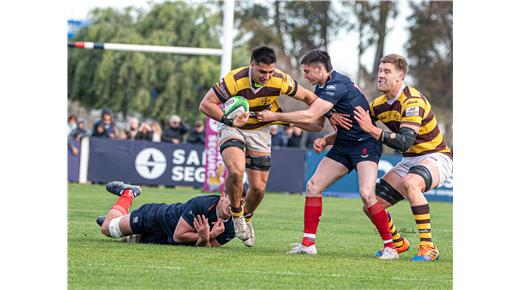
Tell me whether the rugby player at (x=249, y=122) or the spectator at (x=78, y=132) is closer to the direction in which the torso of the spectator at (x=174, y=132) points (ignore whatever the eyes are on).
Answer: the rugby player

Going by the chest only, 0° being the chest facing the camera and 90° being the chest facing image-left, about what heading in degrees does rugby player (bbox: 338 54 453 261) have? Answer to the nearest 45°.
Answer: approximately 45°

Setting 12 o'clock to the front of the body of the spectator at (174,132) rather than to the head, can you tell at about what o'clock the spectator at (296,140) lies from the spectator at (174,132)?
the spectator at (296,140) is roughly at 9 o'clock from the spectator at (174,132).

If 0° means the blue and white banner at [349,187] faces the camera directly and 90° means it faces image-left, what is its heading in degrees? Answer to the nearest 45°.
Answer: approximately 0°

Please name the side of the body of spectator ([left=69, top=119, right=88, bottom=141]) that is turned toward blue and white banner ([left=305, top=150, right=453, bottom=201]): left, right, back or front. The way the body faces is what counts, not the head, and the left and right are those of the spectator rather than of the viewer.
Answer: left

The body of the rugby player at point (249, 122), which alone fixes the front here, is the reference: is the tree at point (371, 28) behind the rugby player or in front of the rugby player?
behind

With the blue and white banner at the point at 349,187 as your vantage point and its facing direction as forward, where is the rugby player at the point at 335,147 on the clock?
The rugby player is roughly at 12 o'clock from the blue and white banner.

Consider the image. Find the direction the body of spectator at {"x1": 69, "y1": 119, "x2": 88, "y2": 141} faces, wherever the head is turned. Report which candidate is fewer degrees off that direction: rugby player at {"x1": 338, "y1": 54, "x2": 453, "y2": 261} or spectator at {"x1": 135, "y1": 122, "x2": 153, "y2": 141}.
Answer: the rugby player
